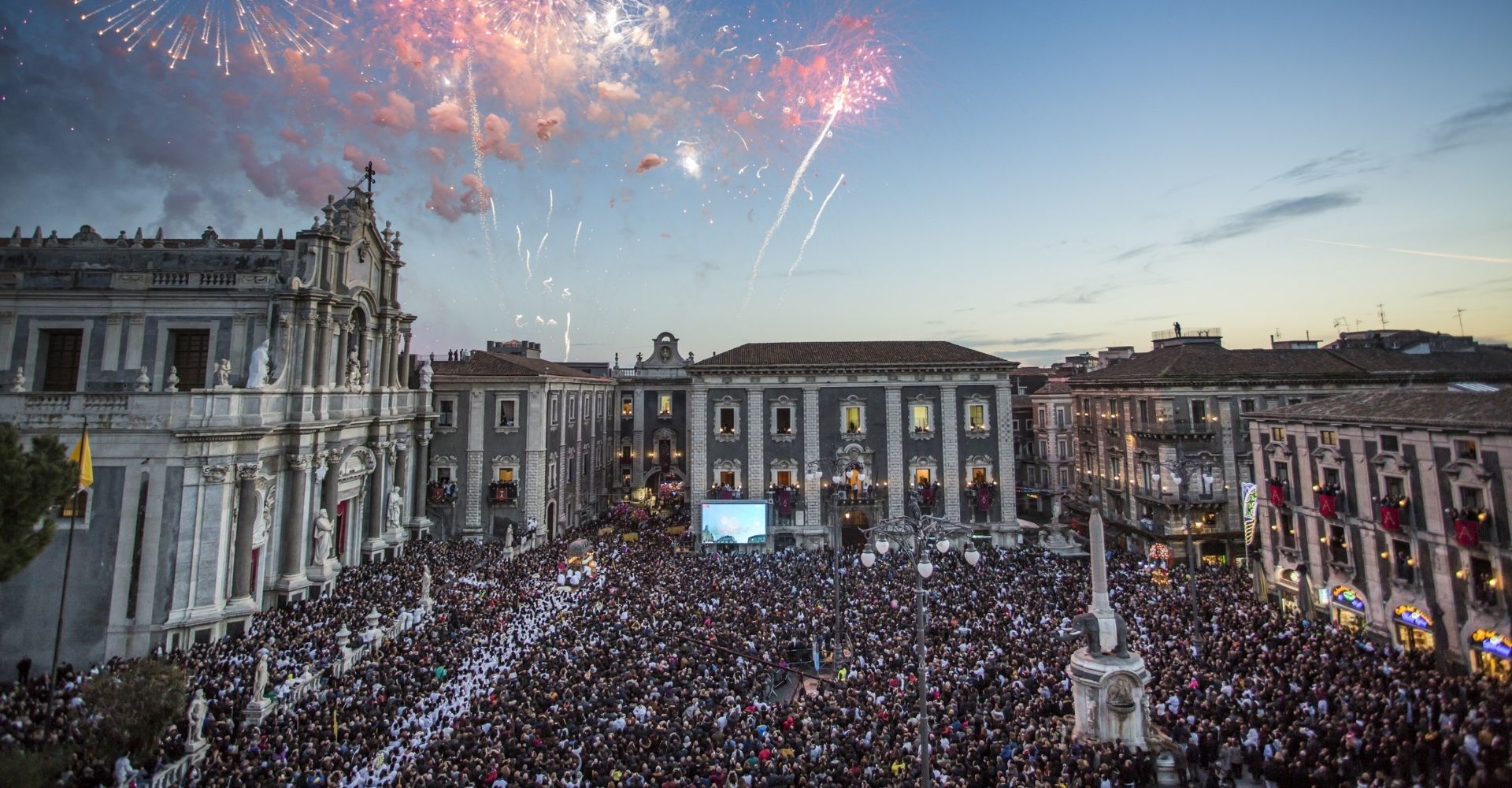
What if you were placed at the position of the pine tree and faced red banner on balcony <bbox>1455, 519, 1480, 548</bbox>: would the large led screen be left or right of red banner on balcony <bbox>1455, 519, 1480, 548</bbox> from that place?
left

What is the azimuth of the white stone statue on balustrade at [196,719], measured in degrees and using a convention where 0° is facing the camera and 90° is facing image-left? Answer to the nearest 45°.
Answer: approximately 315°

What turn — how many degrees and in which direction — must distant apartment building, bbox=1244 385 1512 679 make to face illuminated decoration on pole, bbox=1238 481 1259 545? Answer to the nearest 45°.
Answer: approximately 90° to its right

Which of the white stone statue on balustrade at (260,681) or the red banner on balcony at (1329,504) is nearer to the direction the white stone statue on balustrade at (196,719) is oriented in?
the red banner on balcony

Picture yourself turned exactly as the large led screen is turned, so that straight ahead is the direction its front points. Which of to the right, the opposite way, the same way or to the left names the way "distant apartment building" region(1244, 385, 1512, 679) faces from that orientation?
to the right

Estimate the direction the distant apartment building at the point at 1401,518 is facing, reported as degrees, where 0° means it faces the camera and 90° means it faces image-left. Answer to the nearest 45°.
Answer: approximately 45°

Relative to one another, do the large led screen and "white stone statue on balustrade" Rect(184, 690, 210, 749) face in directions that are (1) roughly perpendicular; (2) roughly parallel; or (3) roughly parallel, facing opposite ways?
roughly perpendicular

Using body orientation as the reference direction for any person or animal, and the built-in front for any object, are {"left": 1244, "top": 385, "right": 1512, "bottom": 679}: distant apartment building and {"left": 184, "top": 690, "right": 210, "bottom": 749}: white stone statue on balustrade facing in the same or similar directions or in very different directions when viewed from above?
very different directions
